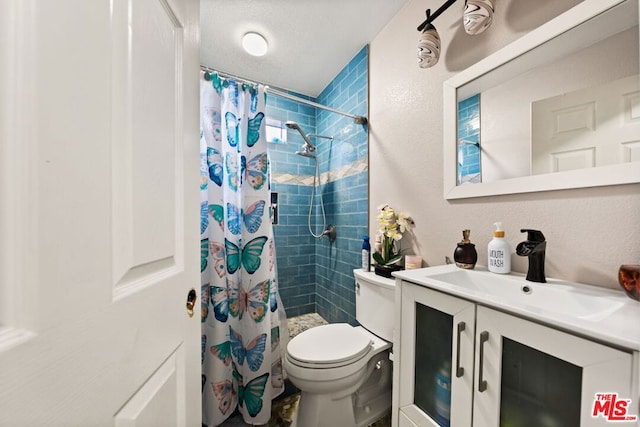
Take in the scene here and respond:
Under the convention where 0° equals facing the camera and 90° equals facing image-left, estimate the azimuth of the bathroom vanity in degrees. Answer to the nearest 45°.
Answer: approximately 45°

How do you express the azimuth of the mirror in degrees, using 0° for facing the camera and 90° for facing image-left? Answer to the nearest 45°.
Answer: approximately 45°

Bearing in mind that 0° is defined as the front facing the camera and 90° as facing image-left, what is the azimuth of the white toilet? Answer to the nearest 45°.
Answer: approximately 45°

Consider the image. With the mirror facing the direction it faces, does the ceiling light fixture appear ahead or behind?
ahead
